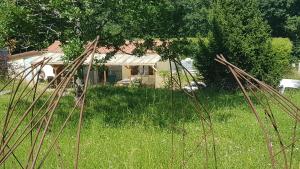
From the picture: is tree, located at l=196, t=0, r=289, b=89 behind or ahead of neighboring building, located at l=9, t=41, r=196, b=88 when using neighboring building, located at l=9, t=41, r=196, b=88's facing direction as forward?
ahead

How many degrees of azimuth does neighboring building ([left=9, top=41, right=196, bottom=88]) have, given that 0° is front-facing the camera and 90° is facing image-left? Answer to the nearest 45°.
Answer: approximately 0°

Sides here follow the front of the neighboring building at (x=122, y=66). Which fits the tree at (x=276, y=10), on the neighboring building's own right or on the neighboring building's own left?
on the neighboring building's own left
